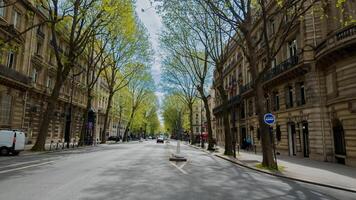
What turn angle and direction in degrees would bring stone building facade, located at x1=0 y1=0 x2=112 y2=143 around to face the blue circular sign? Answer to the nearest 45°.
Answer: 0° — it already faces it

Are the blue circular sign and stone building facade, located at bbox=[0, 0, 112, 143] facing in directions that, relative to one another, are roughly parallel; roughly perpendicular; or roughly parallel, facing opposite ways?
roughly perpendicular

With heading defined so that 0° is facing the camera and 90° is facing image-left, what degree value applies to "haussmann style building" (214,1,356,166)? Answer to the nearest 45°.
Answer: approximately 45°

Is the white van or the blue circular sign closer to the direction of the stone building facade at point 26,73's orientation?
the blue circular sign

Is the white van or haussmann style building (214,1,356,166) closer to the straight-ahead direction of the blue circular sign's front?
the white van

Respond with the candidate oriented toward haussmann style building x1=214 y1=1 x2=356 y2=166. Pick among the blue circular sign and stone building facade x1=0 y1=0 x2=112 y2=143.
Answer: the stone building facade

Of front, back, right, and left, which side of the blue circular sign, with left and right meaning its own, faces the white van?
right

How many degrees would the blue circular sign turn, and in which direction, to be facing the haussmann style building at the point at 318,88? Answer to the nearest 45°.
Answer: approximately 135° to its left

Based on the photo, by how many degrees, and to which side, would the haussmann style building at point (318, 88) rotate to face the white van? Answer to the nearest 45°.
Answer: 0° — it already faces it

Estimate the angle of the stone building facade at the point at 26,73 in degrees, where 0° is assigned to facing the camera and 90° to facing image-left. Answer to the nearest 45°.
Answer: approximately 315°

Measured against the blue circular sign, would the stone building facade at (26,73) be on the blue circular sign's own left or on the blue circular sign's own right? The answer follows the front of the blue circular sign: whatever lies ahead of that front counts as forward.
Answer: on the blue circular sign's own right

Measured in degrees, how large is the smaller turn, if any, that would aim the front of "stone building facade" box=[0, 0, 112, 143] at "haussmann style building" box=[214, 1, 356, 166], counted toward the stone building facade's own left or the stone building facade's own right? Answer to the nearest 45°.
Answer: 0° — it already faces it

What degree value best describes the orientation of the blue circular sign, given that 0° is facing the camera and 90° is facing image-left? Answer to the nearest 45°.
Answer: approximately 0°
